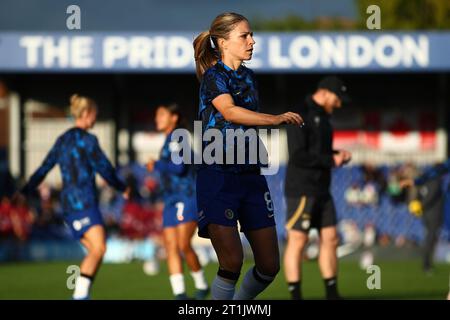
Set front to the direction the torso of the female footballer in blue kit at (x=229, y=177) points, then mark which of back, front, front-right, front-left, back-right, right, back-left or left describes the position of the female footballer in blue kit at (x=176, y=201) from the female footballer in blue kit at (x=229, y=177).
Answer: back-left

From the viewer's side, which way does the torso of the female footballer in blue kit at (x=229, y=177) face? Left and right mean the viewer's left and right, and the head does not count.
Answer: facing the viewer and to the right of the viewer

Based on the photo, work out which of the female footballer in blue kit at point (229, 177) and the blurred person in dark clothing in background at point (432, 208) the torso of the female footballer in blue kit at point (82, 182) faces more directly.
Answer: the blurred person in dark clothing in background

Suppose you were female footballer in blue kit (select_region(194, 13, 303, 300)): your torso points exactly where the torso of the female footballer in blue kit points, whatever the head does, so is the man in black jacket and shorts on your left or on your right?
on your left

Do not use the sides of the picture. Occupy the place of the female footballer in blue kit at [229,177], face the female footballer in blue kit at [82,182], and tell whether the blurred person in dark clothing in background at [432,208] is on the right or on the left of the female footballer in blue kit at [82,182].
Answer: right

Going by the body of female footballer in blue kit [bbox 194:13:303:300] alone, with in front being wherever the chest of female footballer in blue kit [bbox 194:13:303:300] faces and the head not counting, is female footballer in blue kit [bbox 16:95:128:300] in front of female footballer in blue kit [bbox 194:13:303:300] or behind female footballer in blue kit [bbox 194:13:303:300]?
behind
